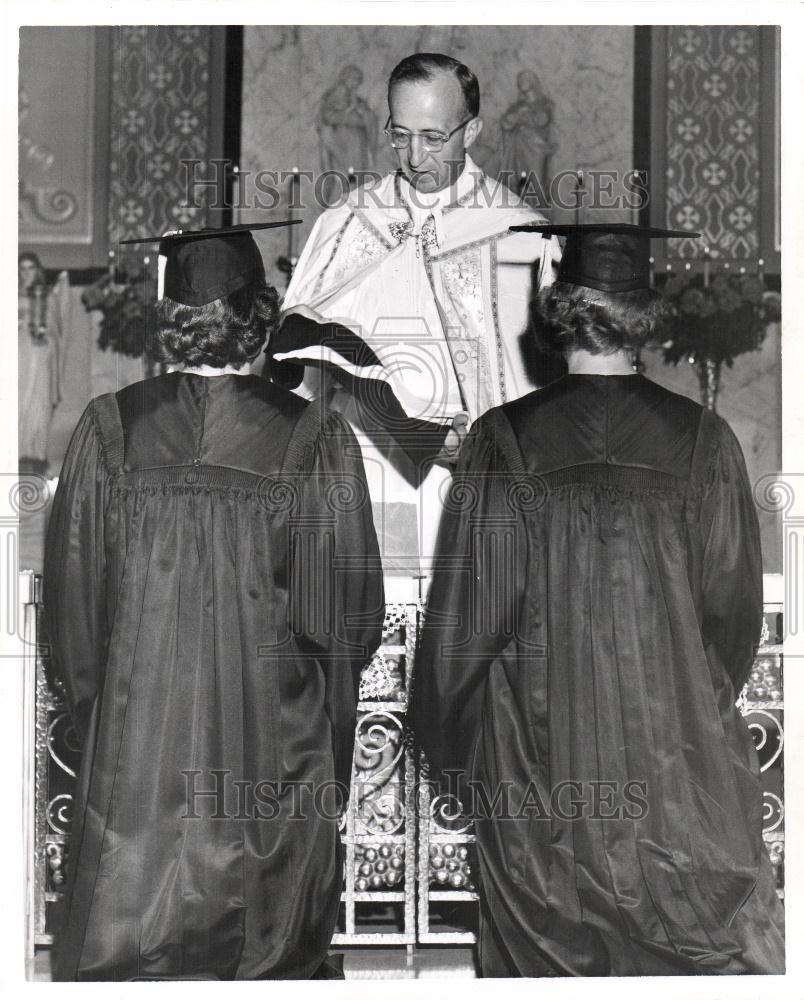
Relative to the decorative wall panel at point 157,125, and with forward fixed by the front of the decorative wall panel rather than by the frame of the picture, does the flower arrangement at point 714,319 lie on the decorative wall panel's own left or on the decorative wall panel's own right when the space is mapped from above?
on the decorative wall panel's own left

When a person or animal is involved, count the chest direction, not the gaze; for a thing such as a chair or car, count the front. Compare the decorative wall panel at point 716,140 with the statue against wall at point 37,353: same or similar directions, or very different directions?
same or similar directions

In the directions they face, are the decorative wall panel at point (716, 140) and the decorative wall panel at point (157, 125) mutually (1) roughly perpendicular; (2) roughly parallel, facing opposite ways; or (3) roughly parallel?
roughly parallel

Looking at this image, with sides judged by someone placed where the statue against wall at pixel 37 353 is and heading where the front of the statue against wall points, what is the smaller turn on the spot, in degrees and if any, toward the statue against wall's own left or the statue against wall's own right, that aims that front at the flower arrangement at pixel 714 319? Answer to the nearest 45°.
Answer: approximately 90° to the statue against wall's own left

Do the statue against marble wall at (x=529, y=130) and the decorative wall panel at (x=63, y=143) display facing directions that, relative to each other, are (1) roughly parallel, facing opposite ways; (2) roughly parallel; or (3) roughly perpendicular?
roughly parallel

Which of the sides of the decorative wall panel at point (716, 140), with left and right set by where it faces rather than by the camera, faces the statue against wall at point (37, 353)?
right

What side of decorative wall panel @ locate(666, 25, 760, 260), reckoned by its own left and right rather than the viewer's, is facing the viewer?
front

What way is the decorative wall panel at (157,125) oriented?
toward the camera
